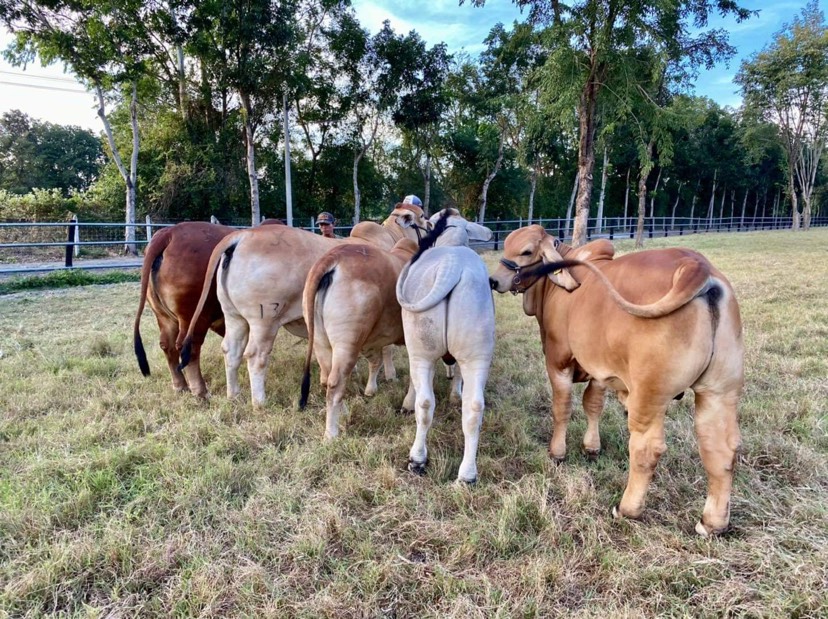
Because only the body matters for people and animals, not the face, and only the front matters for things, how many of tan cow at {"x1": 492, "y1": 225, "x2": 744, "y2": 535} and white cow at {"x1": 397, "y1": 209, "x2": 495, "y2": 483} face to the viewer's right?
0

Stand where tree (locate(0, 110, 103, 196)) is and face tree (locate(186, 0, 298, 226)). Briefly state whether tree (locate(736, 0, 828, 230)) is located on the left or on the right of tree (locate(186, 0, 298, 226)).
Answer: left

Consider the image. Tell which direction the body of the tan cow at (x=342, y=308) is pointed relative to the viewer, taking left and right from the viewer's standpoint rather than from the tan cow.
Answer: facing away from the viewer and to the right of the viewer

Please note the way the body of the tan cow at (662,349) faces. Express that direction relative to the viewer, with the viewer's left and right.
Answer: facing away from the viewer and to the left of the viewer

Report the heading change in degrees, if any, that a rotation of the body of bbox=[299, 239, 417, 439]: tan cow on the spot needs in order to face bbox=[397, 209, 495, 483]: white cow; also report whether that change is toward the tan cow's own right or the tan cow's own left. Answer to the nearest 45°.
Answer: approximately 90° to the tan cow's own right

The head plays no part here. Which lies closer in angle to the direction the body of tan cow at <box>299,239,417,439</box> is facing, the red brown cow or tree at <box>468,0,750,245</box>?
the tree

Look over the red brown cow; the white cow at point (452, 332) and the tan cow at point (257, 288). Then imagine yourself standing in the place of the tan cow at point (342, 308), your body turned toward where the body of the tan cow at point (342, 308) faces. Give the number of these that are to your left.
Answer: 2

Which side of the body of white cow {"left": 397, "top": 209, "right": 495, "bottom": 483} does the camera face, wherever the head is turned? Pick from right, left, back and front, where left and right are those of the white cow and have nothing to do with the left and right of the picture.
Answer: back

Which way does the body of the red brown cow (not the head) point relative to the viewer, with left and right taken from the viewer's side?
facing away from the viewer and to the right of the viewer
